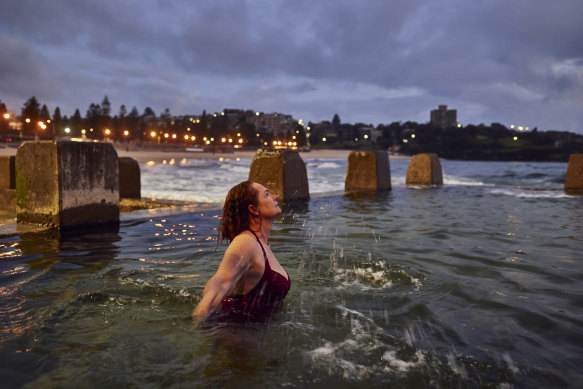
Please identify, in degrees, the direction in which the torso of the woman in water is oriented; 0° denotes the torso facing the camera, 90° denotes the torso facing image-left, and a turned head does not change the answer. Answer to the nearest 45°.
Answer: approximately 270°

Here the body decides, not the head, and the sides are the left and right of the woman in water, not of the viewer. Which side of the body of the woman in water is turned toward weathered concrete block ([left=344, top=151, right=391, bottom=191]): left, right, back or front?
left

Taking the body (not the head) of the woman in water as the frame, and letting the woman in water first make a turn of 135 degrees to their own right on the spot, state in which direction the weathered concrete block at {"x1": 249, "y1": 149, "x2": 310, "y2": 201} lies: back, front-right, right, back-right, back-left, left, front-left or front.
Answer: back-right

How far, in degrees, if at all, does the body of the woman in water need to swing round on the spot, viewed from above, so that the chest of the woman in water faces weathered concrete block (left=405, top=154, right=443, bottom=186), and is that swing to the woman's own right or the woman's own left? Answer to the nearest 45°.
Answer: approximately 45° to the woman's own left

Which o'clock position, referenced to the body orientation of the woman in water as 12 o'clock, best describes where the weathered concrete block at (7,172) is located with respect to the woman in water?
The weathered concrete block is roughly at 8 o'clock from the woman in water.

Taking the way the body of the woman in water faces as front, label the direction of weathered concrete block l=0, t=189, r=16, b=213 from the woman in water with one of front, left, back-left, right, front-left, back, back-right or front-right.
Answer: back-left

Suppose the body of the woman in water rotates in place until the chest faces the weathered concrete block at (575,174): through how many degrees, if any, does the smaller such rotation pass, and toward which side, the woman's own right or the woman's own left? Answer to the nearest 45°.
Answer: approximately 45° to the woman's own left

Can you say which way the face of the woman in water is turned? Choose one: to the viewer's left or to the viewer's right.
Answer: to the viewer's right

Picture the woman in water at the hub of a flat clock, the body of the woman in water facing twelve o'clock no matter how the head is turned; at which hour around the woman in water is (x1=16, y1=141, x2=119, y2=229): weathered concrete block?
The weathered concrete block is roughly at 8 o'clock from the woman in water.

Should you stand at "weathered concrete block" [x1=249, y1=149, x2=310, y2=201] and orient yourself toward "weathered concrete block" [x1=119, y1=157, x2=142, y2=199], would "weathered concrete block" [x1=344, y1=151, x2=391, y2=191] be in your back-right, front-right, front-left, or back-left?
back-right
